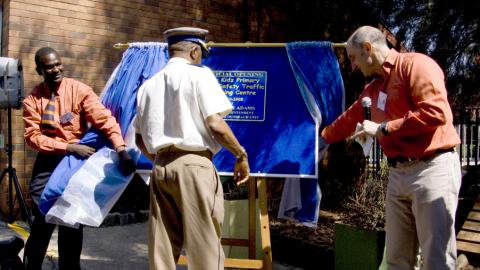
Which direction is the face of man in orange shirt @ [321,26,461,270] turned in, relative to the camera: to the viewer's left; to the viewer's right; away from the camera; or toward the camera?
to the viewer's left

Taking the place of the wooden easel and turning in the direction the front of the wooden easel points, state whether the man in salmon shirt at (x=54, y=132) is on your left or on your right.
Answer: on your right

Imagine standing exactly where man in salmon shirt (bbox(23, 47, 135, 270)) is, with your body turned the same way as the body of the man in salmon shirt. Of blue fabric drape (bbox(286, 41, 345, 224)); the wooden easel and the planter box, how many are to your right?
0

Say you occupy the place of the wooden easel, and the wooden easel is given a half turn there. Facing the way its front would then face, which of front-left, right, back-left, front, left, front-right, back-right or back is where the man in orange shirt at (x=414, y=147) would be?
back-right

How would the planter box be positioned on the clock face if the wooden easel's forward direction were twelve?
The planter box is roughly at 9 o'clock from the wooden easel.

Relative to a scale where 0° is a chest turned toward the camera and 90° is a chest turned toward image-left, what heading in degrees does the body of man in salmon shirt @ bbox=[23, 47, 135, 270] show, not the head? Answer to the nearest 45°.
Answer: approximately 315°

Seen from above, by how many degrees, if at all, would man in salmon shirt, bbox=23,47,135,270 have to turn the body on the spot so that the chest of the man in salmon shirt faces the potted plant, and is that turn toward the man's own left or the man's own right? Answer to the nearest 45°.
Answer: approximately 45° to the man's own left

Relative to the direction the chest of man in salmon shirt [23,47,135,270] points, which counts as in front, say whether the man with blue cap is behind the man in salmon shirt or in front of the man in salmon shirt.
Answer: in front

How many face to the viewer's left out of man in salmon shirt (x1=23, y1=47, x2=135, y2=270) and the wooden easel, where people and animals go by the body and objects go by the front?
0

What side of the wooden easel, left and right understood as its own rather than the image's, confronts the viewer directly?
front
